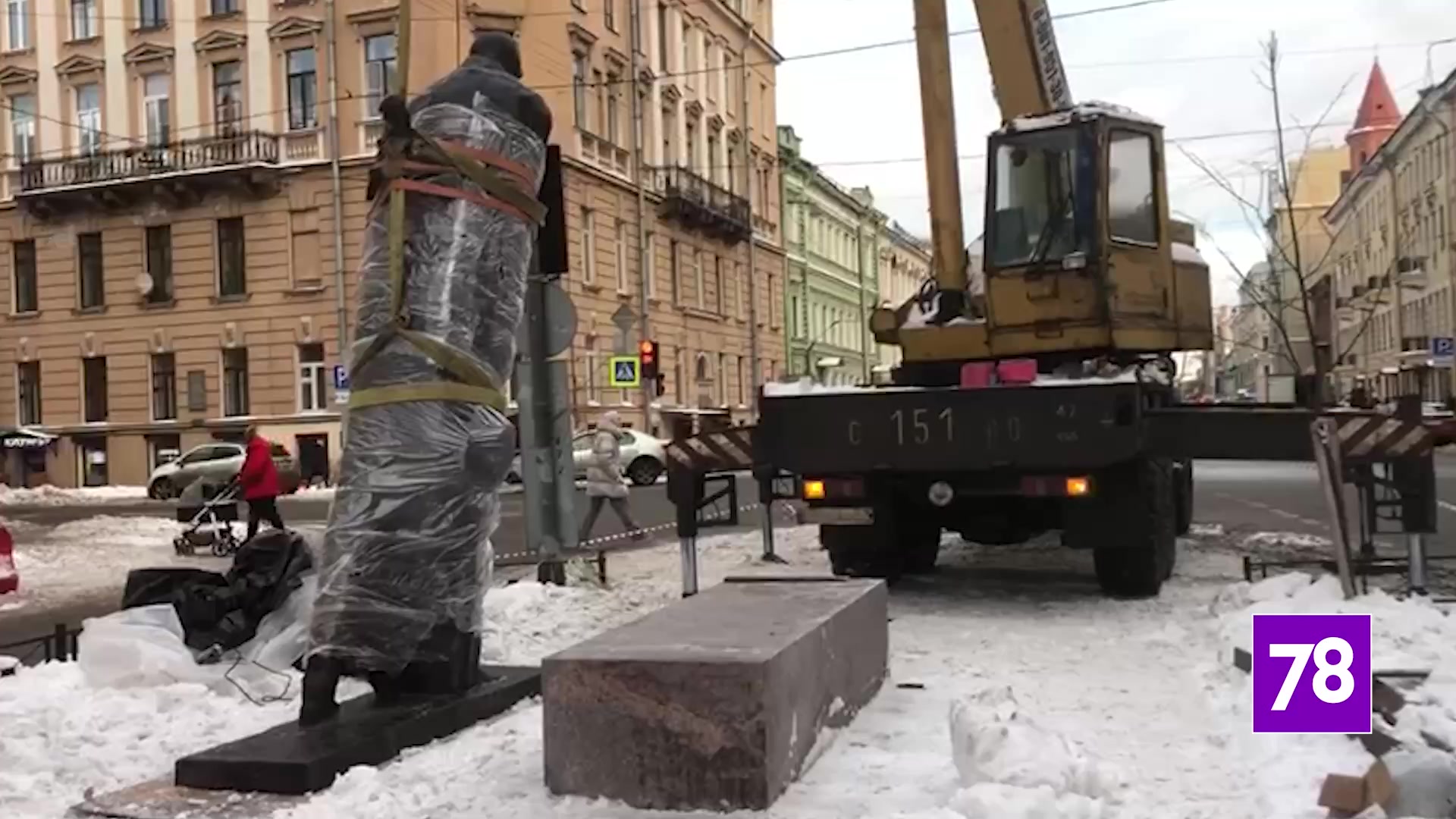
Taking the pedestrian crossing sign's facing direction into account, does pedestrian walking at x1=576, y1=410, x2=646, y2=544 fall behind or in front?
in front

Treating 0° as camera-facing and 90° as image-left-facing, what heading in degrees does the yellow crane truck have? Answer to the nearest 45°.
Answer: approximately 180°

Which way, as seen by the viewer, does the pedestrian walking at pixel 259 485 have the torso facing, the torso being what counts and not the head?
to the viewer's left

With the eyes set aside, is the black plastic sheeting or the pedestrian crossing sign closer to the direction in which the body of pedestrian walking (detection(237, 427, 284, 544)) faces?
the black plastic sheeting

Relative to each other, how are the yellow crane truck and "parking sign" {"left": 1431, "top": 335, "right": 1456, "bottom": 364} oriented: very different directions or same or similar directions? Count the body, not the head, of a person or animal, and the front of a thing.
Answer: very different directions

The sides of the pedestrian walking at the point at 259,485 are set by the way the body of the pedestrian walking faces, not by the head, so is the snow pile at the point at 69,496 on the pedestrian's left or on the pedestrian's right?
on the pedestrian's right

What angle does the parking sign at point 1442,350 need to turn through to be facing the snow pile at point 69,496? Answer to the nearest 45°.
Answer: approximately 45° to its right

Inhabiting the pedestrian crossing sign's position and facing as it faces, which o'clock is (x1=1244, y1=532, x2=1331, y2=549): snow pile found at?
The snow pile is roughly at 11 o'clock from the pedestrian crossing sign.
